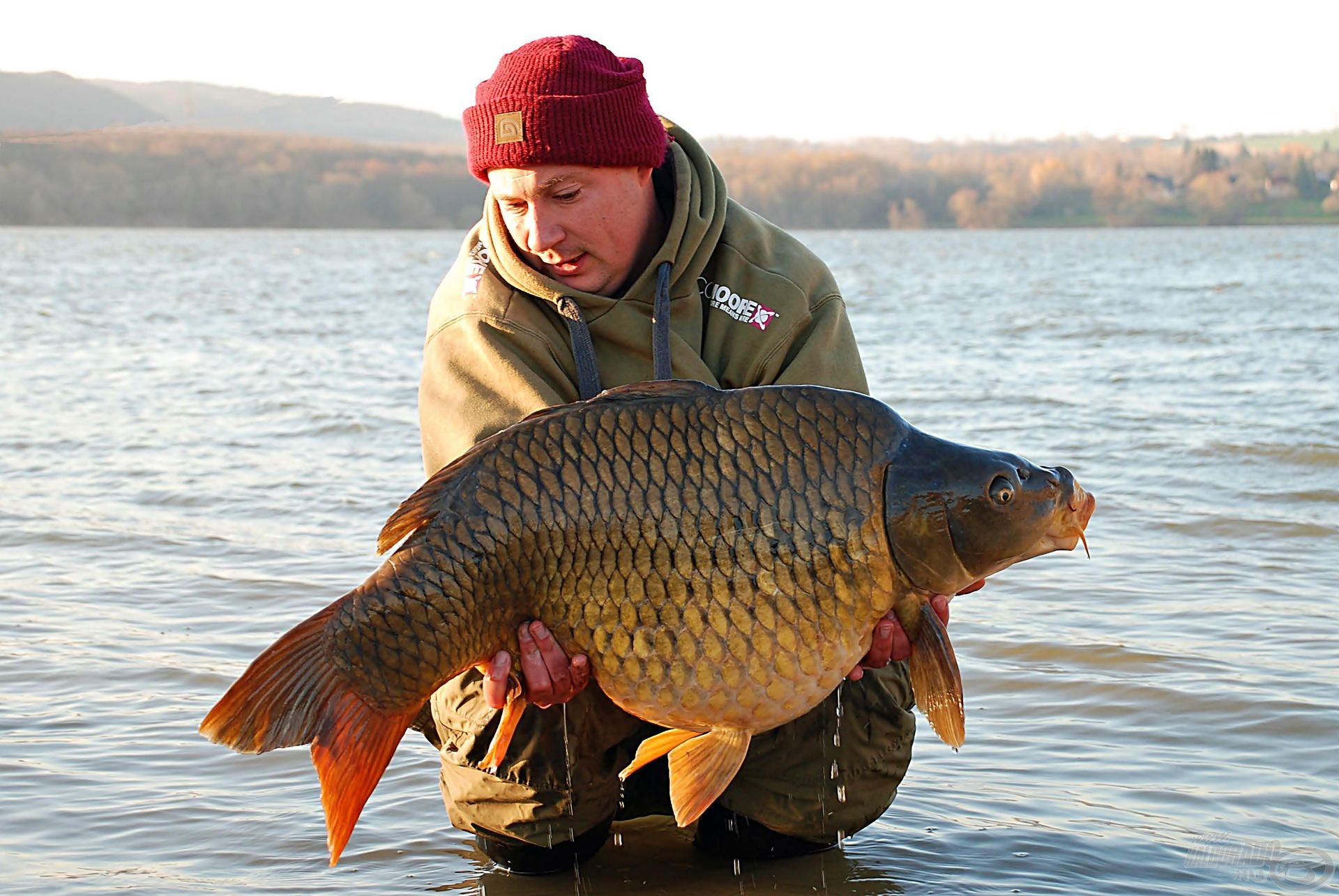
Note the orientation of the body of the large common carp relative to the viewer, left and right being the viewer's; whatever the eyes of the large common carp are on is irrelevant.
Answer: facing to the right of the viewer

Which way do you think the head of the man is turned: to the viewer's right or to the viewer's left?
to the viewer's left
